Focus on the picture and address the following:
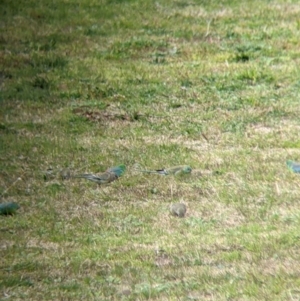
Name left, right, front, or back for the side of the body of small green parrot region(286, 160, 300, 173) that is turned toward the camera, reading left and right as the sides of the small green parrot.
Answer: left

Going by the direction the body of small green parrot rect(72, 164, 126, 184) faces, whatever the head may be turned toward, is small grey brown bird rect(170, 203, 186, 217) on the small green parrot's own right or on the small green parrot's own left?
on the small green parrot's own right

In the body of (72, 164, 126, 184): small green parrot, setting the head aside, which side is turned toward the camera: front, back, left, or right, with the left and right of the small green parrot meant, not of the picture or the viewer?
right

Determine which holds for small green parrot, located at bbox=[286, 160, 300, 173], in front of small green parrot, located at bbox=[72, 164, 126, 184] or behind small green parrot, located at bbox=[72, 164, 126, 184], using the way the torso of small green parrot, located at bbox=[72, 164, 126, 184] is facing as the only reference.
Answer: in front

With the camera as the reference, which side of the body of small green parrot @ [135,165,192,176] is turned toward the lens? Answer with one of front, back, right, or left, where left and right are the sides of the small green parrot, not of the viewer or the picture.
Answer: right

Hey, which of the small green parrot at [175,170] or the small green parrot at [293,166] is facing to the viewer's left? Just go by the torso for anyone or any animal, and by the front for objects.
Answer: the small green parrot at [293,166]

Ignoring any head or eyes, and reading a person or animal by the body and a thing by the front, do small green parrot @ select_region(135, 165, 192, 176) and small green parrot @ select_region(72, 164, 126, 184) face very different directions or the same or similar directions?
same or similar directions

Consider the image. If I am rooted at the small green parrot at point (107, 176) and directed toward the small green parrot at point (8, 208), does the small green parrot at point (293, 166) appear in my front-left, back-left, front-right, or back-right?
back-left

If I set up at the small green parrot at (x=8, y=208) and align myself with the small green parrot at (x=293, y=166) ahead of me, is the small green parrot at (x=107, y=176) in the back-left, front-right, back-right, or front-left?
front-left

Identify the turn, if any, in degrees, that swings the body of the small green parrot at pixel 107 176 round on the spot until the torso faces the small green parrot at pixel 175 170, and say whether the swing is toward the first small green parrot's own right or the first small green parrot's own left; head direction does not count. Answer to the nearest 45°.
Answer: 0° — it already faces it
